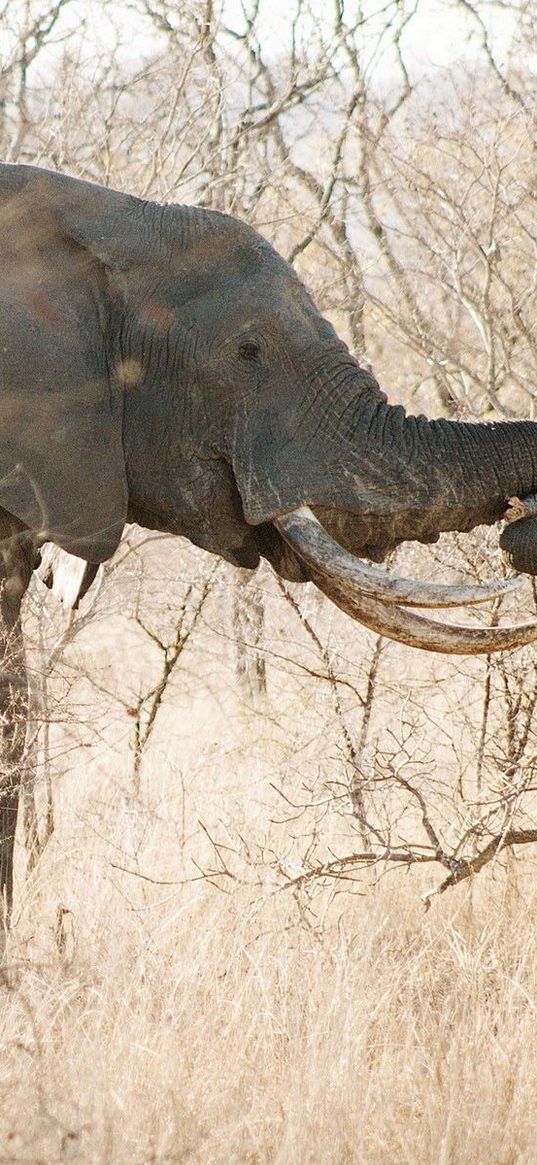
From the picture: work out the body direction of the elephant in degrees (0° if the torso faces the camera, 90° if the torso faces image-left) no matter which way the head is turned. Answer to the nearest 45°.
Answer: approximately 270°
